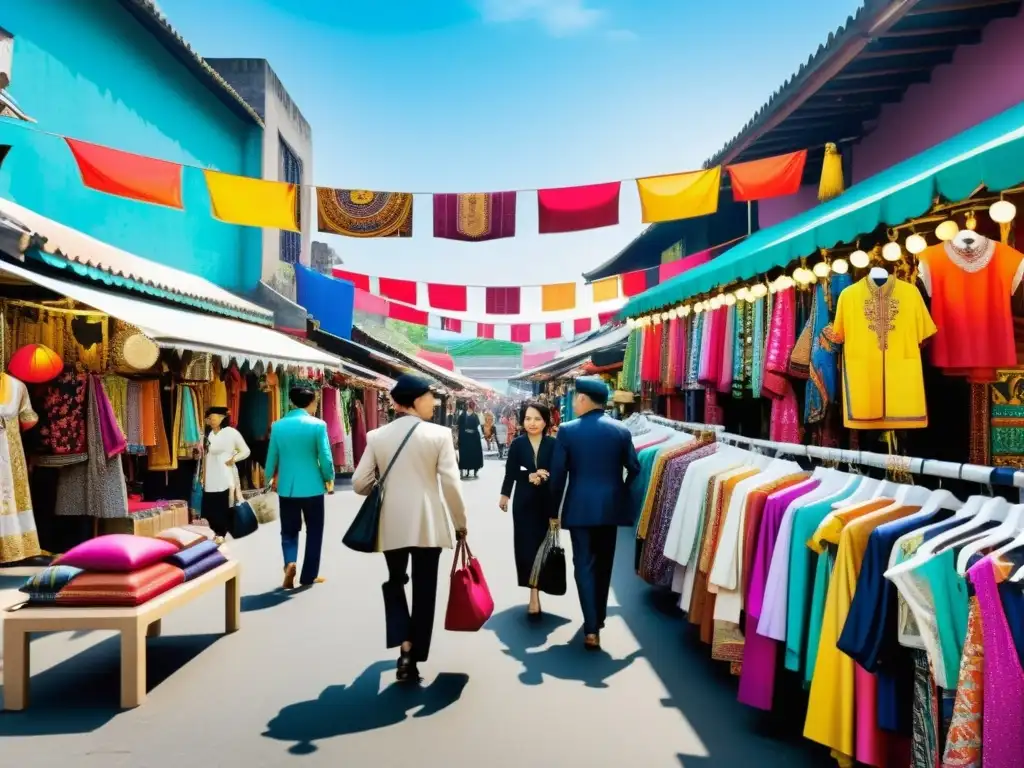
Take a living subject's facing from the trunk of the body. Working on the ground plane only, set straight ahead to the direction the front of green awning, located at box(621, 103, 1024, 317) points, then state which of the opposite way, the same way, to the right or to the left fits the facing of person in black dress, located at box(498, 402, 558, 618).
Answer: to the left

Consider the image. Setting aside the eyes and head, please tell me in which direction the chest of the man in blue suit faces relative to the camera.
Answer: away from the camera

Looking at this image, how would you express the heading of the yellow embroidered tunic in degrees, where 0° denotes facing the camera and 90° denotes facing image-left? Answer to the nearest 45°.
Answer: approximately 0°

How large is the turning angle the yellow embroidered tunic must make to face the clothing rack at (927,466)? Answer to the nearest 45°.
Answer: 0° — it already faces it

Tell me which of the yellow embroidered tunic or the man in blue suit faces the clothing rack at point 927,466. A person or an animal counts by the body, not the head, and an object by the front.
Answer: the yellow embroidered tunic

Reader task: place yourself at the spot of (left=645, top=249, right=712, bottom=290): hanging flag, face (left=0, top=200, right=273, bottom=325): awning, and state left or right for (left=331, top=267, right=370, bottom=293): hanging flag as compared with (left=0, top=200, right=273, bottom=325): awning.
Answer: right

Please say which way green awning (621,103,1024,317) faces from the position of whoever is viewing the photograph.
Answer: facing to the left of the viewer

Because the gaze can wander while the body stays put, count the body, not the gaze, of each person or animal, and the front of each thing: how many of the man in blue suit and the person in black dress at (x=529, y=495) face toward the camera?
1

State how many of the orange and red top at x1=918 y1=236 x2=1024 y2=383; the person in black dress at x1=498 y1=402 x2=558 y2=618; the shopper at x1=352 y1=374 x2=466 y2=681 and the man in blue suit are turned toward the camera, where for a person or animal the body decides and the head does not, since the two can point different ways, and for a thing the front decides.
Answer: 2
